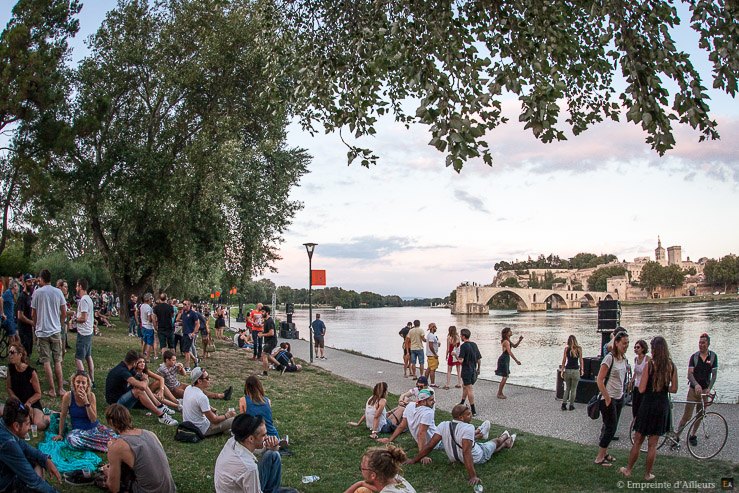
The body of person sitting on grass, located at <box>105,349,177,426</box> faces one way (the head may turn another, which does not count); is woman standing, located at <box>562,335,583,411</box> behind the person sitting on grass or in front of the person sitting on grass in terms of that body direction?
in front

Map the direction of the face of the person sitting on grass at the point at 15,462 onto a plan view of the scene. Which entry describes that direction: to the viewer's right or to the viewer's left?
to the viewer's right

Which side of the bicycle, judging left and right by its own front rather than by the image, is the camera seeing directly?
right

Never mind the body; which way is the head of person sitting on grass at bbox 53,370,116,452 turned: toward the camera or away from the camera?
toward the camera

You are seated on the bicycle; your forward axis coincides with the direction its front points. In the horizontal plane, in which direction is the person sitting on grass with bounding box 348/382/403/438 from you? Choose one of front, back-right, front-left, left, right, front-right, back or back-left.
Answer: back

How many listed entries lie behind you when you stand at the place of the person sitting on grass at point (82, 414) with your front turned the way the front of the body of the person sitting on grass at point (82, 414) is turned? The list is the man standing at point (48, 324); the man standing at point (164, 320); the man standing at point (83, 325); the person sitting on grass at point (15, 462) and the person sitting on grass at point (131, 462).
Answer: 3

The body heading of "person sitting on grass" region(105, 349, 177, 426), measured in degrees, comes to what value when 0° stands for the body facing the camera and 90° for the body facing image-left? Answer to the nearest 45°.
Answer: approximately 270°

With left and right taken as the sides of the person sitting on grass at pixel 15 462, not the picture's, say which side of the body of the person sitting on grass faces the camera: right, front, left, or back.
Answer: right
